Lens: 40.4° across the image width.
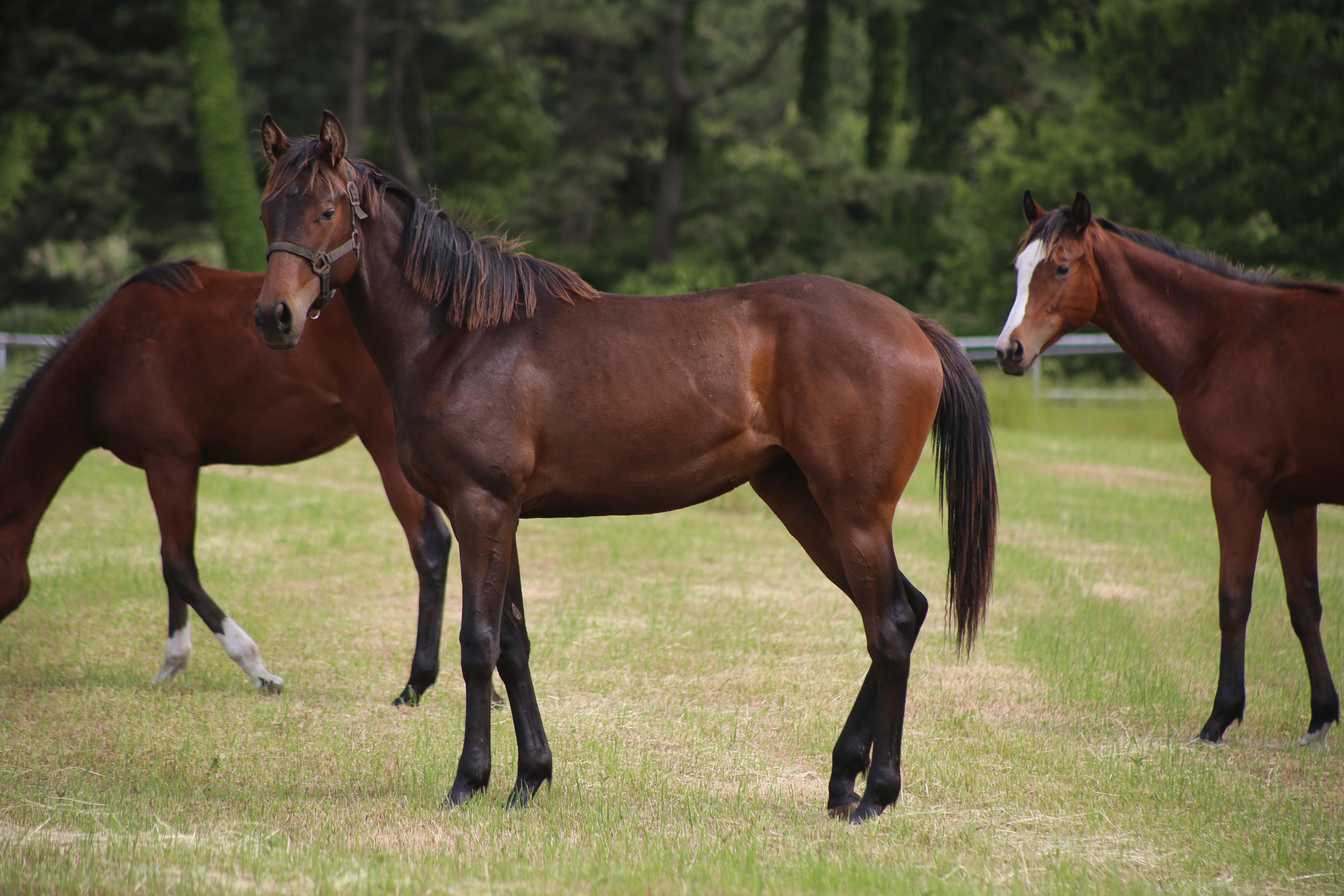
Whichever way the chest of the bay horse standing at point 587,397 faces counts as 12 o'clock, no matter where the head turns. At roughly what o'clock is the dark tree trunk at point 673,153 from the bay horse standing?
The dark tree trunk is roughly at 3 o'clock from the bay horse standing.

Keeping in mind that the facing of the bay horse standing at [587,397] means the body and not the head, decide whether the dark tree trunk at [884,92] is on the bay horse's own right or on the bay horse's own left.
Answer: on the bay horse's own right

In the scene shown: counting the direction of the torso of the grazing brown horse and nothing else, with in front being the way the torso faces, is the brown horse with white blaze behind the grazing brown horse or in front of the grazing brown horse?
behind

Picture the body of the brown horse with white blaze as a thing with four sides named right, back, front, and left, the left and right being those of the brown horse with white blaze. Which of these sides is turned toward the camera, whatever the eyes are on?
left

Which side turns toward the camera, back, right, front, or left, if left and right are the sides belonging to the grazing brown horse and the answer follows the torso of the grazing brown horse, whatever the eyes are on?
left

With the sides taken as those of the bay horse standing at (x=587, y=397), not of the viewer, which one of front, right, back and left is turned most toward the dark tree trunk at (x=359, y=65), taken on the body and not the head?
right

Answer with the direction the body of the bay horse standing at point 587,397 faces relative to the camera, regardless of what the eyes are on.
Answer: to the viewer's left

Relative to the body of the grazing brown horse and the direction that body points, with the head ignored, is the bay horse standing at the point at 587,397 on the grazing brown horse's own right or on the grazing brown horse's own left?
on the grazing brown horse's own left

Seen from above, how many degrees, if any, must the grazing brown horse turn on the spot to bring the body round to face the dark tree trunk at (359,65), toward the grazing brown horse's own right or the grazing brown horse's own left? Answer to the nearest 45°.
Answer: approximately 90° to the grazing brown horse's own right
